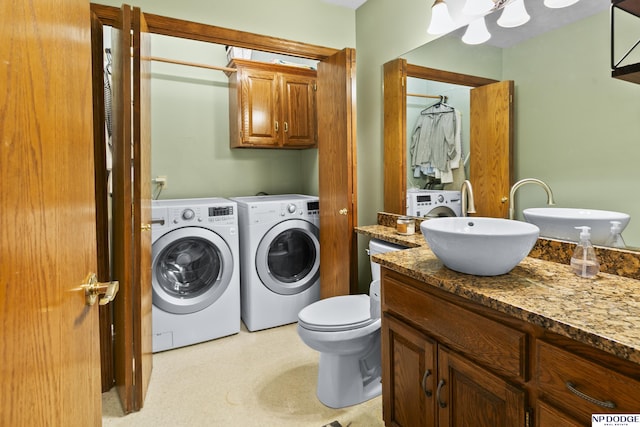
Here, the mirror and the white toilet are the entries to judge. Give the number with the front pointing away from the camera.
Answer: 0

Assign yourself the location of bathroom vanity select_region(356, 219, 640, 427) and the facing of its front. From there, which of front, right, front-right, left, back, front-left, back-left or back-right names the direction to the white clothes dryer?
right

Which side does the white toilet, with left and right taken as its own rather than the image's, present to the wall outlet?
right

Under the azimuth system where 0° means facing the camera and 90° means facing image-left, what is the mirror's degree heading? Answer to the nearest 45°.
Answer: approximately 45°

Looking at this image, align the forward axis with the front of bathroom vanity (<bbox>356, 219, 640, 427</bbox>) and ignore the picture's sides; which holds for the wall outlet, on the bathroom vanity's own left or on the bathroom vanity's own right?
on the bathroom vanity's own right

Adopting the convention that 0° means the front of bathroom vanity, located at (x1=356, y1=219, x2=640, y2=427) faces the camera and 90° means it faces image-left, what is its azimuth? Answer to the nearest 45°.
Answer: approximately 45°

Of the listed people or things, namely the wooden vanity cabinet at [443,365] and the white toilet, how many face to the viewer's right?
0

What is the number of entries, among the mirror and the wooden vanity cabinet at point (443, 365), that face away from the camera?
0

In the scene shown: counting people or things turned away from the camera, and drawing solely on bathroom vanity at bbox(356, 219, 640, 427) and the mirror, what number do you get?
0

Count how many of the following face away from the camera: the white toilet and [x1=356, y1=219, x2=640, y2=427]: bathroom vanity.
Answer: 0
